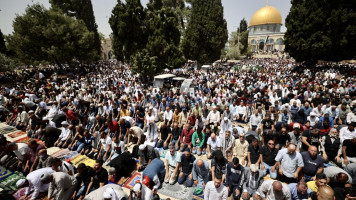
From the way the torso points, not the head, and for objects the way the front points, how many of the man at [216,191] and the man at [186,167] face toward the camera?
2

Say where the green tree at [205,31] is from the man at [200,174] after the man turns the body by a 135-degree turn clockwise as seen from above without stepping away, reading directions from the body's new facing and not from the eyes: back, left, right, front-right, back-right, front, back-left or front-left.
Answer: front-right

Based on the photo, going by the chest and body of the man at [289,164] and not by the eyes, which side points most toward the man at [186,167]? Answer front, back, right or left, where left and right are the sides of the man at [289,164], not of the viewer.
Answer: right

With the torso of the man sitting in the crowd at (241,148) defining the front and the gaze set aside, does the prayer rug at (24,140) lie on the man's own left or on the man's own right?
on the man's own right

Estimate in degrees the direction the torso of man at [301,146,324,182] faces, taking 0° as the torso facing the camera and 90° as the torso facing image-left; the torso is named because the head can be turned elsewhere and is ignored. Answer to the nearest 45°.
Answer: approximately 0°

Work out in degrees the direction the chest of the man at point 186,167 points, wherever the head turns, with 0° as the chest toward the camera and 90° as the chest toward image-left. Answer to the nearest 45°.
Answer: approximately 0°

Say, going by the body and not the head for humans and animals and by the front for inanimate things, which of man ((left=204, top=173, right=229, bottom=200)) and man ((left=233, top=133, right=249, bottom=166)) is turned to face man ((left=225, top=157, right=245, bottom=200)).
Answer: man ((left=233, top=133, right=249, bottom=166))
